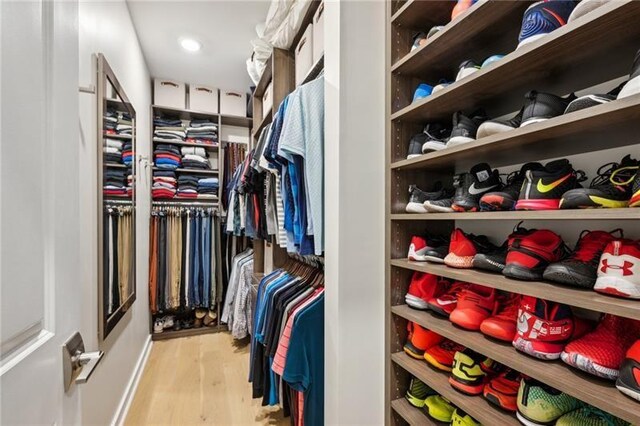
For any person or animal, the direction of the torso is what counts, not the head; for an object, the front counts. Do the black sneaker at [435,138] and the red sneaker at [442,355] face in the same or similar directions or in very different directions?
same or similar directions

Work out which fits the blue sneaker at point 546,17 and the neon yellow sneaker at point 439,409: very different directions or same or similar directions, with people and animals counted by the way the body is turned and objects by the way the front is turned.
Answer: same or similar directions

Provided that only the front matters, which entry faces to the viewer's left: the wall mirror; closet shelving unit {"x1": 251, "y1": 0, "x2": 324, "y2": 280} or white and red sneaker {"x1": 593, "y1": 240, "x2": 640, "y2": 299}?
the closet shelving unit

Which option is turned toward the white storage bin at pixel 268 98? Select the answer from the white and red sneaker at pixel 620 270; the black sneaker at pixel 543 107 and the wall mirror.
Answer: the wall mirror

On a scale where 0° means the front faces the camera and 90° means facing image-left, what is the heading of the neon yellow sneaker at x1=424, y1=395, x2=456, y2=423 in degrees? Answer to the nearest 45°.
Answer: approximately 45°

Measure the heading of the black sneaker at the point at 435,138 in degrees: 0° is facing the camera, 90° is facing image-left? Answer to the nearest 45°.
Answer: approximately 45°

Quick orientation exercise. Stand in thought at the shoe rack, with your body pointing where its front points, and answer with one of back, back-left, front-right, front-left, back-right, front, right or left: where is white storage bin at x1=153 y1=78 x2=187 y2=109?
front-right

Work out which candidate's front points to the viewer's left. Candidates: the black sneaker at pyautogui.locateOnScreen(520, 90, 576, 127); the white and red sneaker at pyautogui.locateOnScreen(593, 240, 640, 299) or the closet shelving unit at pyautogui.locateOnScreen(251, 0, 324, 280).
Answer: the closet shelving unit

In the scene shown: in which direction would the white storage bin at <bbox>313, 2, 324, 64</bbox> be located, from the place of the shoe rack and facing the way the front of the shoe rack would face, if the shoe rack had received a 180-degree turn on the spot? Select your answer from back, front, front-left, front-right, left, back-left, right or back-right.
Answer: back-left

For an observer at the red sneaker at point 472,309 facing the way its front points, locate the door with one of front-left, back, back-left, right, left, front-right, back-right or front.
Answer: front

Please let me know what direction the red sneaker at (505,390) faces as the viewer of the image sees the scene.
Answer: facing the viewer and to the left of the viewer
